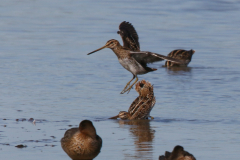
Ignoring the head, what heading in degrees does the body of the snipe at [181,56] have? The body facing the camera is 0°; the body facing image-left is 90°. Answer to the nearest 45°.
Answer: approximately 90°

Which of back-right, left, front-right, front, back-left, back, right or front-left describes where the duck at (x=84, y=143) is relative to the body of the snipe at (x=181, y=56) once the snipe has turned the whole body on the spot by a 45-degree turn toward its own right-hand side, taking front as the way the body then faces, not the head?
back-left

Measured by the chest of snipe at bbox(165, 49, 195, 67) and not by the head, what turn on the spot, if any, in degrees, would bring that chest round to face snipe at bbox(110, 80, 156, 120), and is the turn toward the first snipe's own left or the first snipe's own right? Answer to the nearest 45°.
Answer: approximately 90° to the first snipe's own left
